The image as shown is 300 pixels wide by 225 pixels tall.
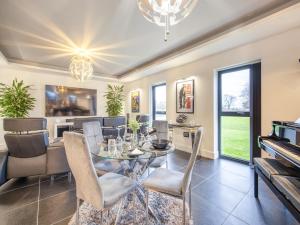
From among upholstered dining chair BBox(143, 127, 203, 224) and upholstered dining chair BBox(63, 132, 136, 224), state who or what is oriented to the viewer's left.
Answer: upholstered dining chair BBox(143, 127, 203, 224)

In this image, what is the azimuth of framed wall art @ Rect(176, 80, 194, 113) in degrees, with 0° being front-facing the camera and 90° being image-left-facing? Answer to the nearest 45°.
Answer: approximately 45°

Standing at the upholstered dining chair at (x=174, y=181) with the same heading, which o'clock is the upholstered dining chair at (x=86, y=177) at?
the upholstered dining chair at (x=86, y=177) is roughly at 11 o'clock from the upholstered dining chair at (x=174, y=181).

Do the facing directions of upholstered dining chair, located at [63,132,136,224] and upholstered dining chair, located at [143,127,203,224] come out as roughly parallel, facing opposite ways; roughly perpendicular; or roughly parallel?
roughly perpendicular

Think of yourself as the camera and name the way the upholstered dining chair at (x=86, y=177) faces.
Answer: facing away from the viewer and to the right of the viewer

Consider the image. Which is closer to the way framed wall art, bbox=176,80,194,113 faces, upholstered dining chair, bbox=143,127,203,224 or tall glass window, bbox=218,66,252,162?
the upholstered dining chair

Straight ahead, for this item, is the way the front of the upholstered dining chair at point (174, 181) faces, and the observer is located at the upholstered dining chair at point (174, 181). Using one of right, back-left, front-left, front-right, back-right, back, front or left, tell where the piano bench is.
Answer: back

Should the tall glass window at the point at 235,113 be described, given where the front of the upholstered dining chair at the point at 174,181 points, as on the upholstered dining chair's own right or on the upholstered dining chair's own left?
on the upholstered dining chair's own right
